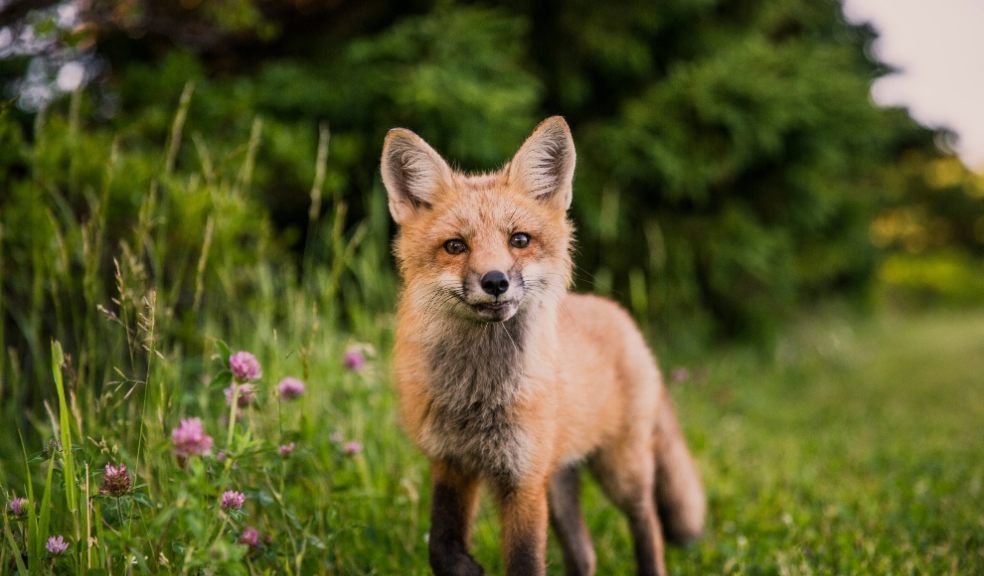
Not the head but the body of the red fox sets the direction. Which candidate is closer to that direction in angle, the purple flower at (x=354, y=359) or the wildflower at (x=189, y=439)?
the wildflower

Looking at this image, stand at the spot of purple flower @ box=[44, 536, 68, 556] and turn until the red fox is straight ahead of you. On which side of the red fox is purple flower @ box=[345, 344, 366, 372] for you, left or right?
left

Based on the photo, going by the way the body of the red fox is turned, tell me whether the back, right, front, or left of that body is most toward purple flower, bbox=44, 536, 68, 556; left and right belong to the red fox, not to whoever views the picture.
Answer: front

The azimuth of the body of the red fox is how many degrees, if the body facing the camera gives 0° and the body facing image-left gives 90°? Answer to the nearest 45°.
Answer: approximately 45°

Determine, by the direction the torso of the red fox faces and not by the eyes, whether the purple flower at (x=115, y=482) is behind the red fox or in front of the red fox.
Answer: in front

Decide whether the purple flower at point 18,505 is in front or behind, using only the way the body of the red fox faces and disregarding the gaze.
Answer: in front

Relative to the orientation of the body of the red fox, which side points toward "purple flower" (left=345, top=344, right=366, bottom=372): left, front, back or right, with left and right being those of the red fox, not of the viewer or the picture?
right
